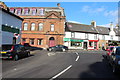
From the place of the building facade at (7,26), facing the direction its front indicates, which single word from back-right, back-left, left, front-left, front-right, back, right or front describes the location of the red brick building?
left

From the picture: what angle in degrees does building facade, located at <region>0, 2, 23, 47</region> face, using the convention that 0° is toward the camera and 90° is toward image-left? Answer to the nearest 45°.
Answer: approximately 315°

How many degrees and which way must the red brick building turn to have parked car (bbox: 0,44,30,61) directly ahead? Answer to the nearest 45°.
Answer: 0° — it already faces it

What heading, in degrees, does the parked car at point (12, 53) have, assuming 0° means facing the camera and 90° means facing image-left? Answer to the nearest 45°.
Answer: approximately 225°

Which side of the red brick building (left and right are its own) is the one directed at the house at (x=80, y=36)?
left

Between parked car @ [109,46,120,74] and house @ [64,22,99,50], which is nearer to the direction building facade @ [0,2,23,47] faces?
the parked car

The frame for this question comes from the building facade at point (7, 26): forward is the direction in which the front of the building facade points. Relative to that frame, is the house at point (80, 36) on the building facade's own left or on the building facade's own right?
on the building facade's own left

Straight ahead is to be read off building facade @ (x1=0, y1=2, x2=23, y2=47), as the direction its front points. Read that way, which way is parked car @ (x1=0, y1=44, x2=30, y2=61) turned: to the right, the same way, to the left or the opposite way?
to the left

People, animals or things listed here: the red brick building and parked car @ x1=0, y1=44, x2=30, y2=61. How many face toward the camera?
1
